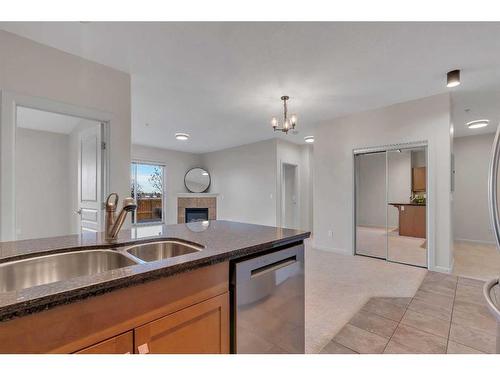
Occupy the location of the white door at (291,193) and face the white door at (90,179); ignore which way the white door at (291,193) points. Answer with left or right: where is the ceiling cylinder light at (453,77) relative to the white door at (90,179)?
left

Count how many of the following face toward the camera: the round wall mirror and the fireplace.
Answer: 2

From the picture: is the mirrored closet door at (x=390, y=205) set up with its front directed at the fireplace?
no

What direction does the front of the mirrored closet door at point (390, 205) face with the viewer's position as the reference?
facing the viewer and to the left of the viewer

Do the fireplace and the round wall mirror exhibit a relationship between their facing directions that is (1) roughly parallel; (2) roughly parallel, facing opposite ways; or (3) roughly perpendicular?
roughly parallel

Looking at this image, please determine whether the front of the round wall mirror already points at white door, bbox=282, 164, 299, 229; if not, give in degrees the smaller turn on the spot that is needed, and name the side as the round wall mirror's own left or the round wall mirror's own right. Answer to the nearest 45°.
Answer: approximately 45° to the round wall mirror's own left

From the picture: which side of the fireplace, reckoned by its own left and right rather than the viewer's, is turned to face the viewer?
front

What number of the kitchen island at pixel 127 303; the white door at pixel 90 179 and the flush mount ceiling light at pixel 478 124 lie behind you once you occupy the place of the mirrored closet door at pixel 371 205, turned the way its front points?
1

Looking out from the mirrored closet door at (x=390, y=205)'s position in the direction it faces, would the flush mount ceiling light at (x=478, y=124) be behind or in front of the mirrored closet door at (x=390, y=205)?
behind

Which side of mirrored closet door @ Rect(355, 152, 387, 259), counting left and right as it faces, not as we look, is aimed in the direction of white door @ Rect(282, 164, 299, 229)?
right

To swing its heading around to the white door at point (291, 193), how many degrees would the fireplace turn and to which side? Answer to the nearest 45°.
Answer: approximately 45° to its left
